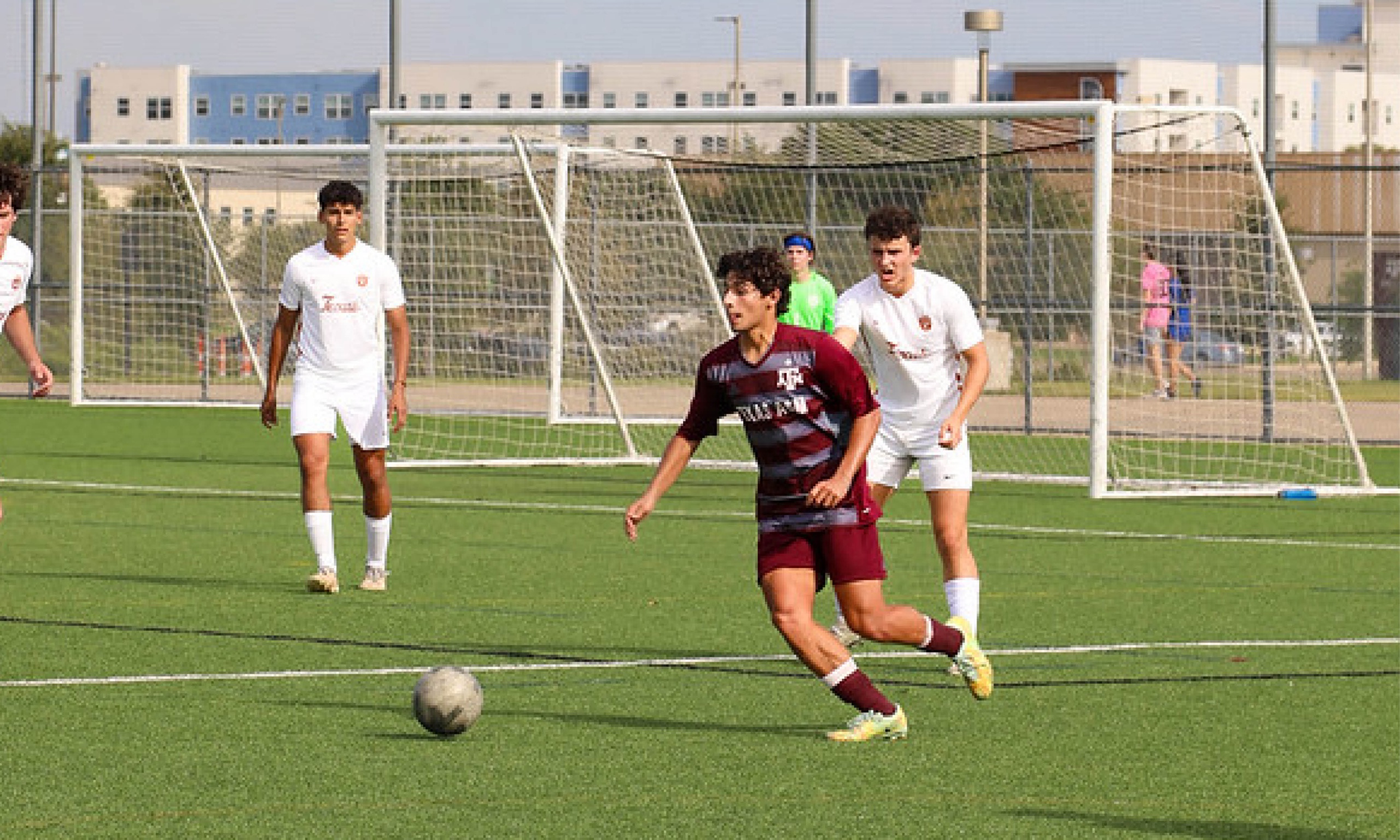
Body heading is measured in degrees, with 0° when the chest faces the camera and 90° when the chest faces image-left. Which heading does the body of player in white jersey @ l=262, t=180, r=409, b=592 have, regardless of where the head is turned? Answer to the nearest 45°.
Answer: approximately 0°

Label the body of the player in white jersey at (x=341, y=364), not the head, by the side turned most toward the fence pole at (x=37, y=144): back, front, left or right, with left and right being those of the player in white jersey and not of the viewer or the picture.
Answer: back

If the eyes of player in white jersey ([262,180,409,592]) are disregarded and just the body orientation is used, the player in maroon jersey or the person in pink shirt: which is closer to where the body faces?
the player in maroon jersey

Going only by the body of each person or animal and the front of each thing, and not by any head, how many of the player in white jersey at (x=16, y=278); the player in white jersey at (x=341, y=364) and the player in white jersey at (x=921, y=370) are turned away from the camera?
0

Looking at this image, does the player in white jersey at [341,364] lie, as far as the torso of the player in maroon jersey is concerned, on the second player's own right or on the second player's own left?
on the second player's own right

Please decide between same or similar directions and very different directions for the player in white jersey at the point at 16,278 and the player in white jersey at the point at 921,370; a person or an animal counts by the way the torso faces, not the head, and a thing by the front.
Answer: same or similar directions

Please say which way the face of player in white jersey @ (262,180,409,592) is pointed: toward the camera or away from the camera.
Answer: toward the camera

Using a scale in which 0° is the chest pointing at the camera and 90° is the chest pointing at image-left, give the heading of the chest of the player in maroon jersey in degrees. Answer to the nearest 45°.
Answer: approximately 45°
